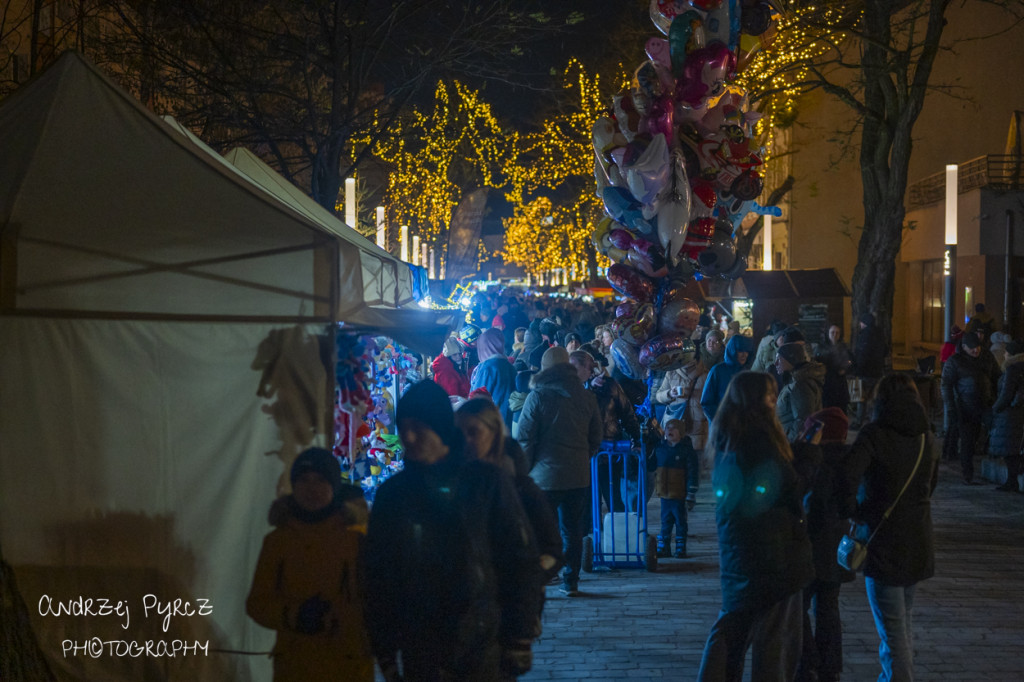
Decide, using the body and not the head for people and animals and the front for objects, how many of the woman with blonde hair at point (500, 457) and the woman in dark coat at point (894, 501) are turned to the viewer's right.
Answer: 0

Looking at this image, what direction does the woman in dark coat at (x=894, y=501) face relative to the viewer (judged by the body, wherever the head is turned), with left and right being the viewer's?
facing away from the viewer and to the left of the viewer

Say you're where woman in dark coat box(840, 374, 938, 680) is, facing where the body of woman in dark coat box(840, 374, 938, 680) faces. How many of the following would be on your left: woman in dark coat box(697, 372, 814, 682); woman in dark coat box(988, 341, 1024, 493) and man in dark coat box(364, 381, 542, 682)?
2

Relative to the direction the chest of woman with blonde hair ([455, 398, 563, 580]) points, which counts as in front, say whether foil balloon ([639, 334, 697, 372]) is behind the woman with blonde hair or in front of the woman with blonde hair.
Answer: behind

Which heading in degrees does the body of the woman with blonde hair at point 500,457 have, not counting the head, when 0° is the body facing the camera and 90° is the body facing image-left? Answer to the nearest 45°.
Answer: approximately 45°

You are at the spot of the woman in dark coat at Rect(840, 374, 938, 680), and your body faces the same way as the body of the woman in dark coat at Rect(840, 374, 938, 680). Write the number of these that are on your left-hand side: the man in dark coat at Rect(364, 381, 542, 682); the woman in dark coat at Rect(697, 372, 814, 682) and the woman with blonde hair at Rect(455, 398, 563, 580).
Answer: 3

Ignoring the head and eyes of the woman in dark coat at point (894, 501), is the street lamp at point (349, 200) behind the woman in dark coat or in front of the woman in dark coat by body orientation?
in front

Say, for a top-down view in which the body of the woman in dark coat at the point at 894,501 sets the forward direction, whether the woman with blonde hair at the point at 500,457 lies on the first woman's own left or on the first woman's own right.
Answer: on the first woman's own left

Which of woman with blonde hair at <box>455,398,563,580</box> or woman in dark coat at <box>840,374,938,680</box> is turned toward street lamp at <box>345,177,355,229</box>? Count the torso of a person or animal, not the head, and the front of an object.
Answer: the woman in dark coat

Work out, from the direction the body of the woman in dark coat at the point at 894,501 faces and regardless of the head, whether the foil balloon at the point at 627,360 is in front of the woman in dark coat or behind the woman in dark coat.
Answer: in front

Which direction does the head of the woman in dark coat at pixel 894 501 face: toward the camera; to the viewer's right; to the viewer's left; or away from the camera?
away from the camera
